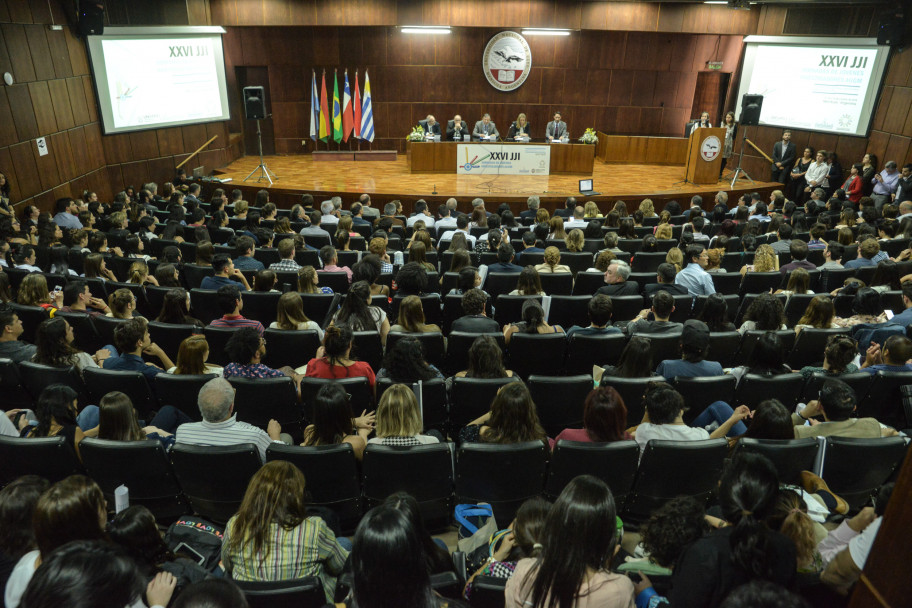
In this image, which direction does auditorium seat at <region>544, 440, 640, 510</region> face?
away from the camera

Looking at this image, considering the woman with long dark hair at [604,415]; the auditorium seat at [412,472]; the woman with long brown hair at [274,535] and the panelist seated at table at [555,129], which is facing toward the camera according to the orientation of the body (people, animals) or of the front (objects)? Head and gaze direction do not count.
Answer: the panelist seated at table

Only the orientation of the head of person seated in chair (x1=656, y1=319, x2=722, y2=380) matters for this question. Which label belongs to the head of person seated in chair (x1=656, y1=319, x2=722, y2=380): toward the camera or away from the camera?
away from the camera

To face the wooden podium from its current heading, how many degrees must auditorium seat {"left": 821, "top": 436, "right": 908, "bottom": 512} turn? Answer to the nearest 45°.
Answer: approximately 45° to its left

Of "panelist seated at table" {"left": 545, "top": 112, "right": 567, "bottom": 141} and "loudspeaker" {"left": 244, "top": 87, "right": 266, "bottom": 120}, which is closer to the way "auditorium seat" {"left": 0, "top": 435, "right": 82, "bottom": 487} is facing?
the loudspeaker

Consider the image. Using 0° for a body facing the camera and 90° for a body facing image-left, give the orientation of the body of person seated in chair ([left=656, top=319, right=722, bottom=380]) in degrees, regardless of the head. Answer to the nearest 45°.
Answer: approximately 180°

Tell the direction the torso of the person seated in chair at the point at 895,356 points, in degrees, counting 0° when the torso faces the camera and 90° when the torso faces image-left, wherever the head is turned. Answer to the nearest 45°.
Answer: approximately 135°

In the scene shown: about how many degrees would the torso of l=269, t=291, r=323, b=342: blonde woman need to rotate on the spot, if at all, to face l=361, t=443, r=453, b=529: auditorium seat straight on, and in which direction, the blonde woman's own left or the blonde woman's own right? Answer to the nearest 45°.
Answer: approximately 180°

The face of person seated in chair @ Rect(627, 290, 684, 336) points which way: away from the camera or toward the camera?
away from the camera

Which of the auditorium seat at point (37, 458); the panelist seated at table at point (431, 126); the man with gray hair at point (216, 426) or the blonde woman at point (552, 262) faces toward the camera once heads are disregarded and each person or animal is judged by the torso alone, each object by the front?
the panelist seated at table

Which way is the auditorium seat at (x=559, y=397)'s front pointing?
away from the camera

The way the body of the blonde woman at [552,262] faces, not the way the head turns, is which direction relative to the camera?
away from the camera

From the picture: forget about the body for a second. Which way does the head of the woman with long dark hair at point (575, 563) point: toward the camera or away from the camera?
away from the camera

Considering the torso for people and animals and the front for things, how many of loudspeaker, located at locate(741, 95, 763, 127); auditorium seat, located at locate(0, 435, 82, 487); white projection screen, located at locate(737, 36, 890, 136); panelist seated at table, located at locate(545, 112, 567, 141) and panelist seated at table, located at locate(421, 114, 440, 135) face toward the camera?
4

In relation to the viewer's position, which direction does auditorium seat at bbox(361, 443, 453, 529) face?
facing away from the viewer

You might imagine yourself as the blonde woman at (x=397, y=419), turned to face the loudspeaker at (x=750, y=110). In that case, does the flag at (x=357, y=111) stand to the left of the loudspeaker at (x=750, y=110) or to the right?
left

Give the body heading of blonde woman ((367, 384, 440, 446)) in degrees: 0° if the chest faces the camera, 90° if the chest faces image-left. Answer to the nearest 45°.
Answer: approximately 180°

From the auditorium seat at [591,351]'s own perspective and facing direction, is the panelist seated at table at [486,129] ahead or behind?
ahead
